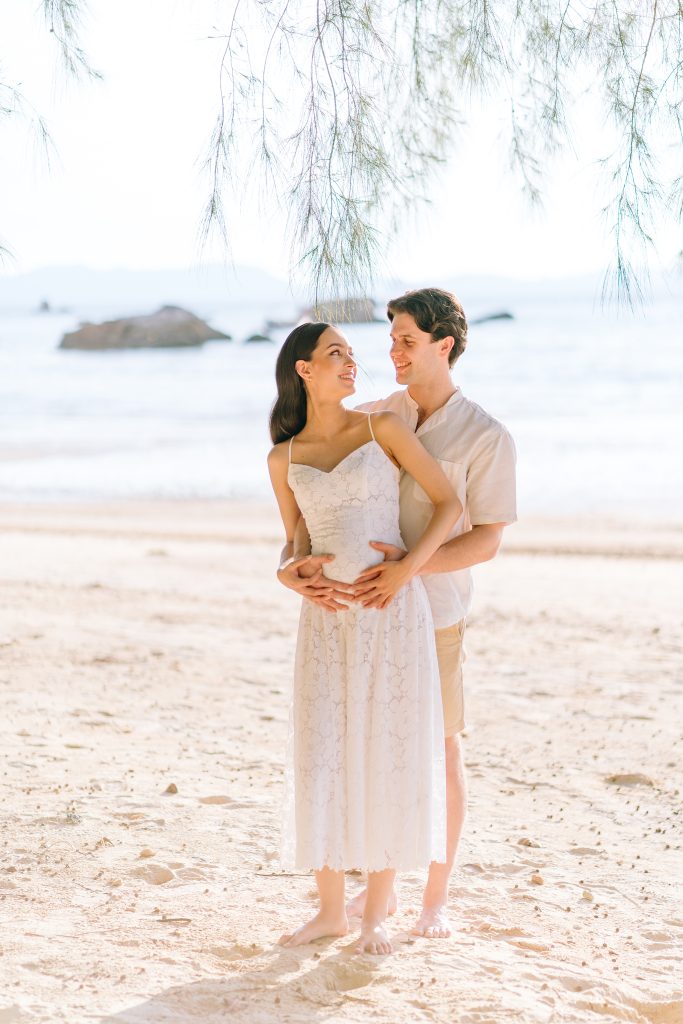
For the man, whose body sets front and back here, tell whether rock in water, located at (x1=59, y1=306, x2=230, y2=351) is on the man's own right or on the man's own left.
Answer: on the man's own right

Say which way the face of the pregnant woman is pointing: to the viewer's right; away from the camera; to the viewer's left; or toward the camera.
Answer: to the viewer's right

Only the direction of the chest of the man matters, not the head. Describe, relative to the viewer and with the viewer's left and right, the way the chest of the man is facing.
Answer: facing the viewer and to the left of the viewer

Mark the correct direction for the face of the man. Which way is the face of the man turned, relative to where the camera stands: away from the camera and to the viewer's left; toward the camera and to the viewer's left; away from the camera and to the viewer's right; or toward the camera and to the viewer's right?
toward the camera and to the viewer's left
